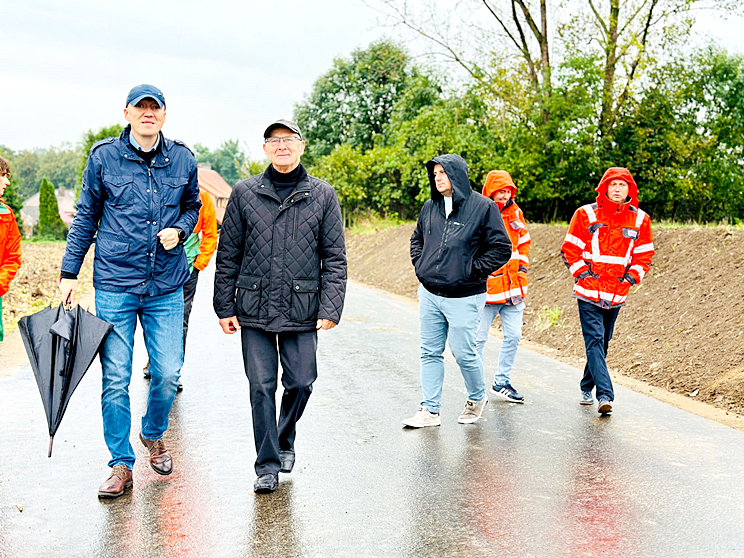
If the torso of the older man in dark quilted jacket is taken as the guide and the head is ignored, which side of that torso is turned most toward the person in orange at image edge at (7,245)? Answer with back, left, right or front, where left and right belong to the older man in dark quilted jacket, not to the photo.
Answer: right

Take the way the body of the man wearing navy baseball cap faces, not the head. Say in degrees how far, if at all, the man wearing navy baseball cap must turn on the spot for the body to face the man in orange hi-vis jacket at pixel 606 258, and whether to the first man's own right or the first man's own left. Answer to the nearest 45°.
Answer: approximately 90° to the first man's own left

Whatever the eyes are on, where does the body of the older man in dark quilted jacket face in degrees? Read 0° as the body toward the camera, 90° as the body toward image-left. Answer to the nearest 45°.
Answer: approximately 0°

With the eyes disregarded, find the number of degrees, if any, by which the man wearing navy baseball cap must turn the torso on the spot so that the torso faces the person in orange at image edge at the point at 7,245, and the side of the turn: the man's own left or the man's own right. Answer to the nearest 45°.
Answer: approximately 135° to the man's own right

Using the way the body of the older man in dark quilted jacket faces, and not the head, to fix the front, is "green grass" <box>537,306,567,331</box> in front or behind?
behind
